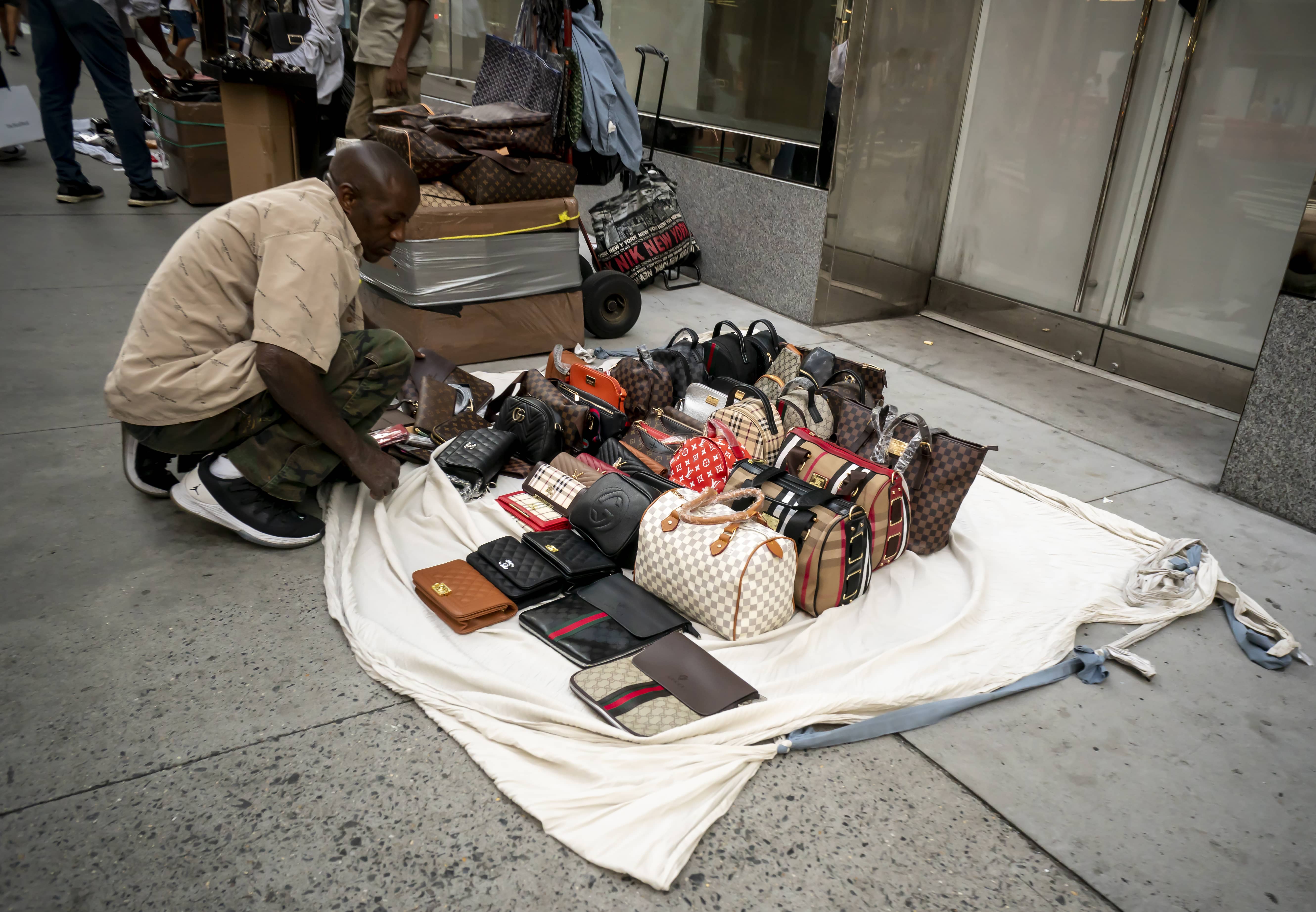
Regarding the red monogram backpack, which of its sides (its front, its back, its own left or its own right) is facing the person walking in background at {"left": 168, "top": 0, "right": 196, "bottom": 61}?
right

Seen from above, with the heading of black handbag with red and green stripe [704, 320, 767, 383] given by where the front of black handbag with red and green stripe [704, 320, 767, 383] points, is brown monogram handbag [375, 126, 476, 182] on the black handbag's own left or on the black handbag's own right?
on the black handbag's own right

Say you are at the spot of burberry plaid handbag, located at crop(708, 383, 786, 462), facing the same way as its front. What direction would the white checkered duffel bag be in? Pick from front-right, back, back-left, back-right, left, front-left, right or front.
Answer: front-left

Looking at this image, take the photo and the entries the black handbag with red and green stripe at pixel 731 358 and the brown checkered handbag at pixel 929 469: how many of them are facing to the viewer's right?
0

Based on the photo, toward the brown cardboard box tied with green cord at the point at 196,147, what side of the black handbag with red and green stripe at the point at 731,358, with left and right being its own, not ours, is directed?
right

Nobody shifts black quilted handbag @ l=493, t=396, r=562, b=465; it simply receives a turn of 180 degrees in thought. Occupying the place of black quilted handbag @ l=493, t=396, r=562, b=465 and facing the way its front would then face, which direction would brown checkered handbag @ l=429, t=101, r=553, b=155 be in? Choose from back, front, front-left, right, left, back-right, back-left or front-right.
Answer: front-left

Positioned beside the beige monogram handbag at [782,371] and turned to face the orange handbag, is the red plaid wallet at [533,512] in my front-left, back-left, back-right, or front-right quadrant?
front-left

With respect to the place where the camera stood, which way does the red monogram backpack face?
facing the viewer and to the left of the viewer

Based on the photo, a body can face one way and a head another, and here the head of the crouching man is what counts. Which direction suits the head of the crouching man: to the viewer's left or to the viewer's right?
to the viewer's right

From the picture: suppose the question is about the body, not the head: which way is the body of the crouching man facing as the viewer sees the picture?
to the viewer's right

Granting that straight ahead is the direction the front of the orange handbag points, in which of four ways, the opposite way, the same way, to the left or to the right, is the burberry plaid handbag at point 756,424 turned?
the same way

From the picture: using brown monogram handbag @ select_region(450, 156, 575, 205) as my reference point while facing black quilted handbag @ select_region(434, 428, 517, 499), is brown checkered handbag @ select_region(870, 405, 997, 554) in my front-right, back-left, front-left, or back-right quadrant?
front-left

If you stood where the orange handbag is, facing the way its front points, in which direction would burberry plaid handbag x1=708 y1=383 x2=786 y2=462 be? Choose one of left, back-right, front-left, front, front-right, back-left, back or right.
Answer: left

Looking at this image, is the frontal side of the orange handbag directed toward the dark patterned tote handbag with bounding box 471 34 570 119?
no

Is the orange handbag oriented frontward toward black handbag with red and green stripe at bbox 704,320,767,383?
no

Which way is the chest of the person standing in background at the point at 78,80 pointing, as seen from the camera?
to the viewer's right

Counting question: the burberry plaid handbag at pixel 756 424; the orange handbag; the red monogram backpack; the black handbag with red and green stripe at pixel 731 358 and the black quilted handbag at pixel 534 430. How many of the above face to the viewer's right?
0
